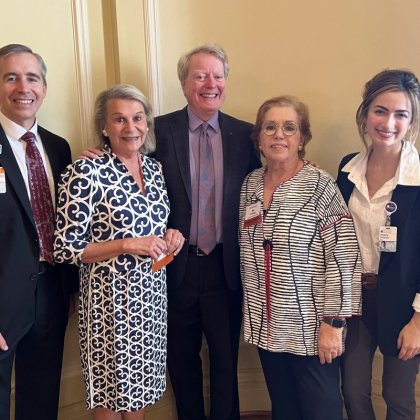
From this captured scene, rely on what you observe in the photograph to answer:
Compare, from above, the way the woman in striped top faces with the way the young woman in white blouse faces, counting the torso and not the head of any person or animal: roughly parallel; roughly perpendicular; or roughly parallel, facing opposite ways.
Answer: roughly parallel

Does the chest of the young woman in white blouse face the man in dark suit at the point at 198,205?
no

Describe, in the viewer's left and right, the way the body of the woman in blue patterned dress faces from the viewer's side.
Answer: facing the viewer and to the right of the viewer

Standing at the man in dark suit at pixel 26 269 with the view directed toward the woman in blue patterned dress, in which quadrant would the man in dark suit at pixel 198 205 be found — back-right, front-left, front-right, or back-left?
front-left

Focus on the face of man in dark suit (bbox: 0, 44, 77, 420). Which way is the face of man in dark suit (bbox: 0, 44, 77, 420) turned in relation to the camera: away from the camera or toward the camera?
toward the camera

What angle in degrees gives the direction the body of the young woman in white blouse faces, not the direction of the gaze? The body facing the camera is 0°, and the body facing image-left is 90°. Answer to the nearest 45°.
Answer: approximately 45°

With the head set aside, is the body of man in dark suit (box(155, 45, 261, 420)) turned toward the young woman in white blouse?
no

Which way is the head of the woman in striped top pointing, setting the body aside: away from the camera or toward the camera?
toward the camera

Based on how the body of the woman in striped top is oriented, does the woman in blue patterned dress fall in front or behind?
in front

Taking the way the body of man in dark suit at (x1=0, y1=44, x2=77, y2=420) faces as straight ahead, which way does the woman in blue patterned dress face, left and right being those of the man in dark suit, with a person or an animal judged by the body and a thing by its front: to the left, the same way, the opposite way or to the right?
the same way

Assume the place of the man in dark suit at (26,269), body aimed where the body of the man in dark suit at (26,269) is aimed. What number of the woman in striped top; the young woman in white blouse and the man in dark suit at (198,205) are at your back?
0

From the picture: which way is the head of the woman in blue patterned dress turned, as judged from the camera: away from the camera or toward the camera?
toward the camera

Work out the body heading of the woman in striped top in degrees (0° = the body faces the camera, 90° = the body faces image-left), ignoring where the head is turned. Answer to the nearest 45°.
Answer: approximately 45°

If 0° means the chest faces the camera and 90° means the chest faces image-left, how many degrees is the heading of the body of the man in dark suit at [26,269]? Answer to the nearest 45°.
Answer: approximately 315°
